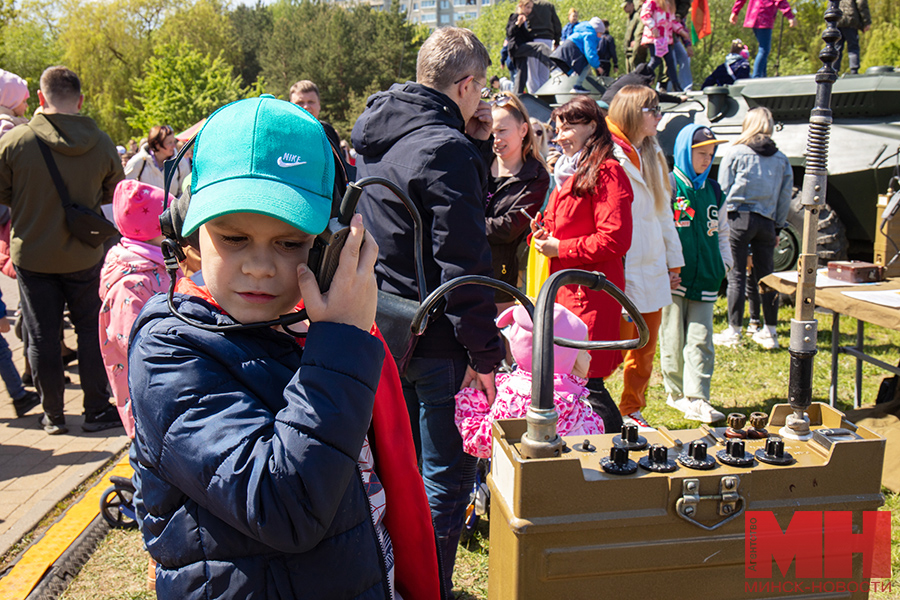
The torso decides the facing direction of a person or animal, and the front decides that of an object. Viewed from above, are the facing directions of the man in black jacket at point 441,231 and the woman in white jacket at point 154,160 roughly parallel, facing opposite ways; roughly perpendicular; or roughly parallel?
roughly perpendicular

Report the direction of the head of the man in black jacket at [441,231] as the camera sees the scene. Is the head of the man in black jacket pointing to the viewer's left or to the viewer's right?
to the viewer's right

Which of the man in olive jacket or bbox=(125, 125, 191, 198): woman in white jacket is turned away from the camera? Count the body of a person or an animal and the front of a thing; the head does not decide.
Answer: the man in olive jacket

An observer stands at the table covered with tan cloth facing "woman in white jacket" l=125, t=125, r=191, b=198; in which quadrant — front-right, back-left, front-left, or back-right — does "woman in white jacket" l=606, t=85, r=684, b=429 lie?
front-left

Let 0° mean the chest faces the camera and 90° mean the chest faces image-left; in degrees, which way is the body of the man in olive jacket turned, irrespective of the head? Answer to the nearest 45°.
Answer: approximately 180°

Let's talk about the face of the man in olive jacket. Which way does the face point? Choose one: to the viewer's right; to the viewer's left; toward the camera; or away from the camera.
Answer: away from the camera

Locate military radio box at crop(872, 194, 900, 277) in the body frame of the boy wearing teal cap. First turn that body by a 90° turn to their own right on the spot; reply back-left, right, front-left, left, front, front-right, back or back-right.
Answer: back

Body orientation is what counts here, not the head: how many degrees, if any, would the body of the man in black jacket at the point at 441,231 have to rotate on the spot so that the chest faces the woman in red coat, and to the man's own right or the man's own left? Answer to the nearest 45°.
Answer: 0° — they already face them

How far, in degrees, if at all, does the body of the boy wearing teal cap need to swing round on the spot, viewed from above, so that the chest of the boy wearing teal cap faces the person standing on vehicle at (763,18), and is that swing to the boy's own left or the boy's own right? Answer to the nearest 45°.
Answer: approximately 90° to the boy's own left
